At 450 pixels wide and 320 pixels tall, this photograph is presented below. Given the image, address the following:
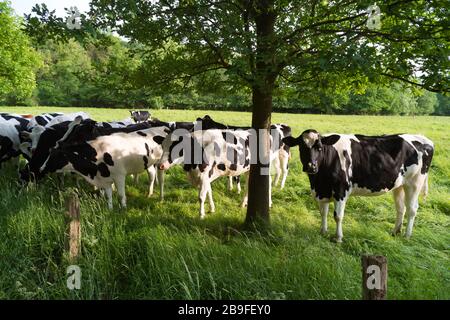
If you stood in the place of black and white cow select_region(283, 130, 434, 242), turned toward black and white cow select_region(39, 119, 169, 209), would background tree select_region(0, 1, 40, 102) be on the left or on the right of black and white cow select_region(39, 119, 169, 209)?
right

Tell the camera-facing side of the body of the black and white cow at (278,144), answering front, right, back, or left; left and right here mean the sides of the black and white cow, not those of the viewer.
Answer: left

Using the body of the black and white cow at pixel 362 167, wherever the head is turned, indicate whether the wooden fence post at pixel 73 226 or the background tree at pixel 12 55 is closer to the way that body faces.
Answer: the wooden fence post

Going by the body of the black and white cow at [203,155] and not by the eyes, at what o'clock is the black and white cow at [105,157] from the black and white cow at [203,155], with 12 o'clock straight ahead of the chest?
the black and white cow at [105,157] is roughly at 12 o'clock from the black and white cow at [203,155].

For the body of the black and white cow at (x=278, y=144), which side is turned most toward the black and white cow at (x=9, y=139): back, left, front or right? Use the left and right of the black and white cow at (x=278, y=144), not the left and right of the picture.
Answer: front

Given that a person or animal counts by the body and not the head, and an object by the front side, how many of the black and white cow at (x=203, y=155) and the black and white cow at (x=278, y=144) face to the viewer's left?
2

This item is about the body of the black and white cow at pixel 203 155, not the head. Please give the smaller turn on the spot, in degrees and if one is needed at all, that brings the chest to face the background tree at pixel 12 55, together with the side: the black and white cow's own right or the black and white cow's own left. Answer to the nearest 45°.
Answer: approximately 45° to the black and white cow's own right

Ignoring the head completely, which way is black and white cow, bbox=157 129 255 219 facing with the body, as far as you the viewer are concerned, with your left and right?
facing to the left of the viewer
